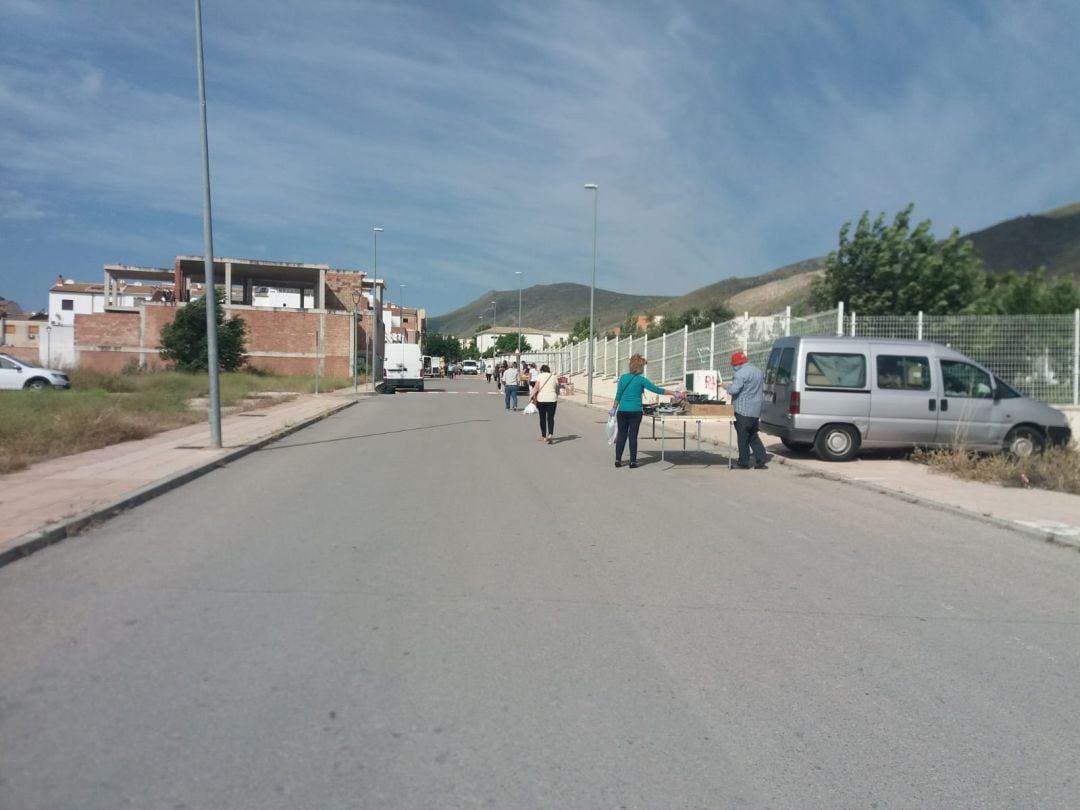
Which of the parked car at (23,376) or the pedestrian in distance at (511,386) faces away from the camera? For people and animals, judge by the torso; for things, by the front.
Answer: the pedestrian in distance

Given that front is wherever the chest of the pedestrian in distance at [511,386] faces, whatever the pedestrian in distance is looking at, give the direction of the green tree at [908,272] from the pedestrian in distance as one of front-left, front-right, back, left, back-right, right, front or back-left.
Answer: right

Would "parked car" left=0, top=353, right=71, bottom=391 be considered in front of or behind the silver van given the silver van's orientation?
behind

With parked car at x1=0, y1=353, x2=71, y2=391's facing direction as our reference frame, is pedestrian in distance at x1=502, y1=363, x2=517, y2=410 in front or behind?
in front

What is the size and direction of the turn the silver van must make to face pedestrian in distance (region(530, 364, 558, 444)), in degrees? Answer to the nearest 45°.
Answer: approximately 180°

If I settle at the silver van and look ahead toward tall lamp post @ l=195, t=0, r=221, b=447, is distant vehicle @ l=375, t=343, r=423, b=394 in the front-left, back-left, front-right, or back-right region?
front-right

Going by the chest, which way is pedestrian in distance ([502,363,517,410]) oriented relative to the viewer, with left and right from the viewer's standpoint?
facing away from the viewer

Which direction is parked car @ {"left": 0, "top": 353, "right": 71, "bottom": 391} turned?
to the viewer's right

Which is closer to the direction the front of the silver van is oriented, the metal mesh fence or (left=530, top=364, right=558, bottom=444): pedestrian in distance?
the metal mesh fence

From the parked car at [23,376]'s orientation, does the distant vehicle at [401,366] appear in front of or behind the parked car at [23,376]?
in front

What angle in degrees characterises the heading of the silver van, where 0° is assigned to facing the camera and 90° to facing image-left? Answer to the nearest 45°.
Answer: approximately 270°

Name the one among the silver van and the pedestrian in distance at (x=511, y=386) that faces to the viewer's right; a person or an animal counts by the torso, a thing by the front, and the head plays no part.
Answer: the silver van

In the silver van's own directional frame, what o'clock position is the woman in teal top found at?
The woman in teal top is roughly at 5 o'clock from the silver van.
